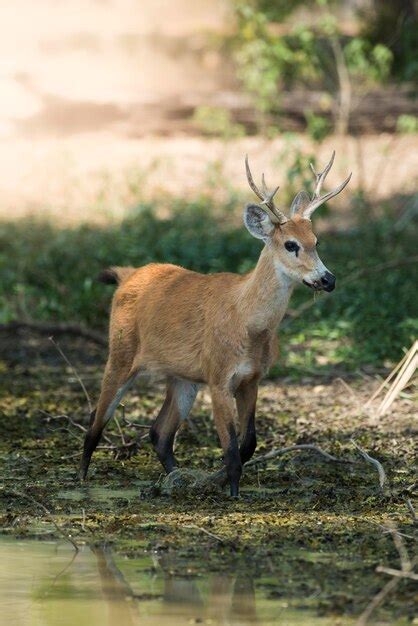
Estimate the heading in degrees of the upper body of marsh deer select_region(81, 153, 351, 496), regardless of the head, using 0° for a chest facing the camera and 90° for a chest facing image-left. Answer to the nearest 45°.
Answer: approximately 315°

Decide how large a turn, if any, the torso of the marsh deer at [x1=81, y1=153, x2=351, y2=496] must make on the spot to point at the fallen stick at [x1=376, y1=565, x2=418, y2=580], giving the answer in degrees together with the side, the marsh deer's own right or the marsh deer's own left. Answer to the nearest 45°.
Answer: approximately 45° to the marsh deer's own right

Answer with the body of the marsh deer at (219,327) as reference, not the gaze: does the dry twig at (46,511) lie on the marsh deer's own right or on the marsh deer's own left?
on the marsh deer's own right

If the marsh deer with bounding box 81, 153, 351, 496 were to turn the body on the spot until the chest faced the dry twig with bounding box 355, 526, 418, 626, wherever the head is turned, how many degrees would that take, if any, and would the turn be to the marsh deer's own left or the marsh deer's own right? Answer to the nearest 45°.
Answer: approximately 45° to the marsh deer's own right
